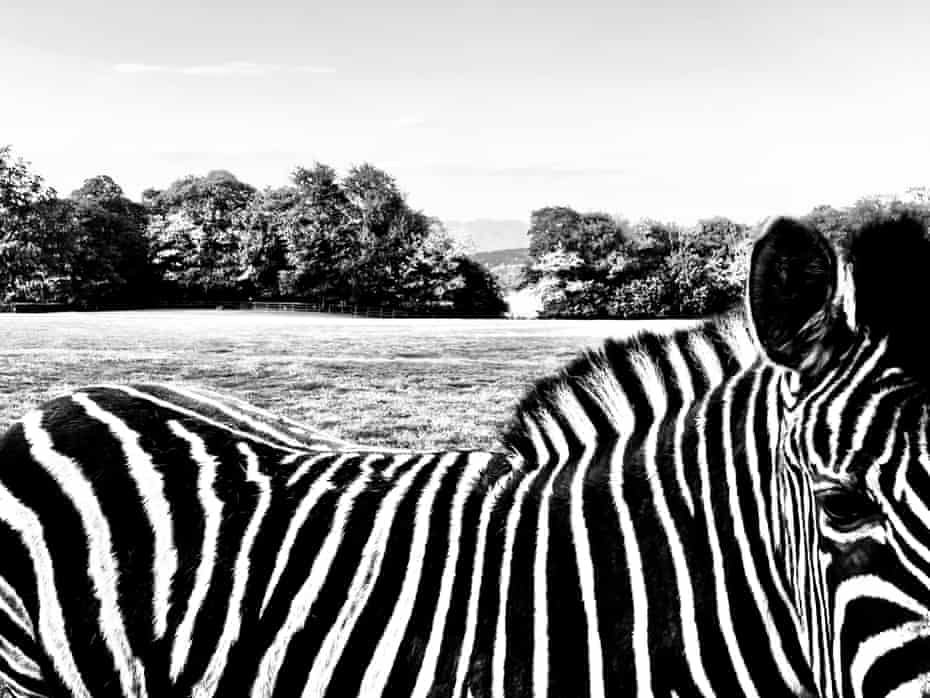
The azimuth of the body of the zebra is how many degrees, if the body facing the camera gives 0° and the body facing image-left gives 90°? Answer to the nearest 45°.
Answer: approximately 270°
